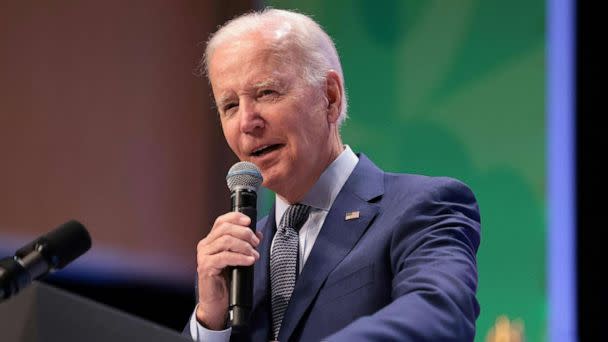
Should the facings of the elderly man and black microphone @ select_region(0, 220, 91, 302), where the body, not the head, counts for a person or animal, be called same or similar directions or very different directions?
very different directions

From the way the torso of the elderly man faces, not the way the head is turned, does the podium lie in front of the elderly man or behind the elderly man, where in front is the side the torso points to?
in front

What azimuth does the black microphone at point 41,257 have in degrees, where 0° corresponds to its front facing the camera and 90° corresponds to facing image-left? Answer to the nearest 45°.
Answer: approximately 270°

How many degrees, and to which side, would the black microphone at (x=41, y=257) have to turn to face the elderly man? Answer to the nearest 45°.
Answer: approximately 45° to its left

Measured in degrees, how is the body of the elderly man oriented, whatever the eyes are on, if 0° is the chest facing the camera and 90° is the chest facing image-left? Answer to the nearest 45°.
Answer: approximately 45°

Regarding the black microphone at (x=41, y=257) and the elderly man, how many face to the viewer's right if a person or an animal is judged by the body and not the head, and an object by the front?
1
